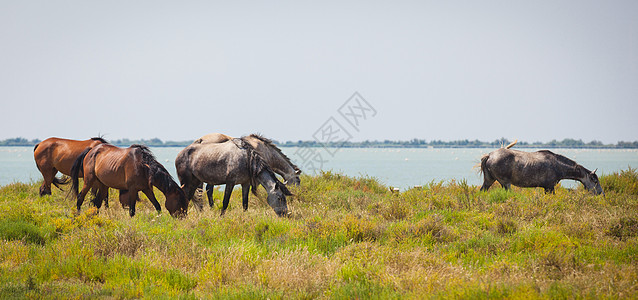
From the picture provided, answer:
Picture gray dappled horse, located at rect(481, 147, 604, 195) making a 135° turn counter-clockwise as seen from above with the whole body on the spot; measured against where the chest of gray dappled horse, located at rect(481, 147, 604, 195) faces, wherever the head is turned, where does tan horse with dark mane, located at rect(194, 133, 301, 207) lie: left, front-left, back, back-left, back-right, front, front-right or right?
left

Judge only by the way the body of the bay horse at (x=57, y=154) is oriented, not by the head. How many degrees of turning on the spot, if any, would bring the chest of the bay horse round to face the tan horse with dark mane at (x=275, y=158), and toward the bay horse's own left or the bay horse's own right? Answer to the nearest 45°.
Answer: approximately 45° to the bay horse's own right

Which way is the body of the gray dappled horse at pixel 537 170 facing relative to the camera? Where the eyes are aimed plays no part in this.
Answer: to the viewer's right

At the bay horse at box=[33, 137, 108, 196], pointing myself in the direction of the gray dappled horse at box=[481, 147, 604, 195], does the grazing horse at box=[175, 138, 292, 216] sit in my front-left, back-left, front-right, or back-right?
front-right

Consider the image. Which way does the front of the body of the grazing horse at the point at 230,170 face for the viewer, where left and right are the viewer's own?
facing to the right of the viewer

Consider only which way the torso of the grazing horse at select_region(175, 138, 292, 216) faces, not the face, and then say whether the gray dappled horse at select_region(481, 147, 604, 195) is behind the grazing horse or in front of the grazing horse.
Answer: in front

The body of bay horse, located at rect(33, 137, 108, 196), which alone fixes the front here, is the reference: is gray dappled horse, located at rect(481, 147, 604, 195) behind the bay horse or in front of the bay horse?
in front

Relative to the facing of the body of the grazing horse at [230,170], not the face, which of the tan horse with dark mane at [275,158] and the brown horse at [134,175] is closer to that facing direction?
the tan horse with dark mane

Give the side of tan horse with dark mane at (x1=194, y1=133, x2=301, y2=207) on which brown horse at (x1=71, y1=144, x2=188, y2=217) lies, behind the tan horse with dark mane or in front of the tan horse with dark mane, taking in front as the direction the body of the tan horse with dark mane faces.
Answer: behind

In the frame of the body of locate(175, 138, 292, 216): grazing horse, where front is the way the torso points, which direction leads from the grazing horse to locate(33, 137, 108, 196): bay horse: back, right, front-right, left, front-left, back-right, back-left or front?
back-left

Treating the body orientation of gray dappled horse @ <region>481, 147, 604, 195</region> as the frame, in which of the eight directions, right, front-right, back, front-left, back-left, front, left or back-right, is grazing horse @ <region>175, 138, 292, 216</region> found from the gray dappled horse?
back-right

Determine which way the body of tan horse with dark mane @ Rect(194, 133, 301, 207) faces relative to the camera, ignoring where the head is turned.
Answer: to the viewer's right

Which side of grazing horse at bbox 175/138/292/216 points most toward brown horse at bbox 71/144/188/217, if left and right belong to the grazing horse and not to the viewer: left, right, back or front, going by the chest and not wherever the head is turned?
back

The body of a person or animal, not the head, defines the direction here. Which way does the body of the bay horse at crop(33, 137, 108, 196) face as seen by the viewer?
to the viewer's right

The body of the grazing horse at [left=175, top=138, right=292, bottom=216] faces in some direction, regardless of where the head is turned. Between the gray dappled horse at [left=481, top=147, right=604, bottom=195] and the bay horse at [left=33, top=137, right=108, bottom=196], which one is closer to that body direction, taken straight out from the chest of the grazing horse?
the gray dappled horse
